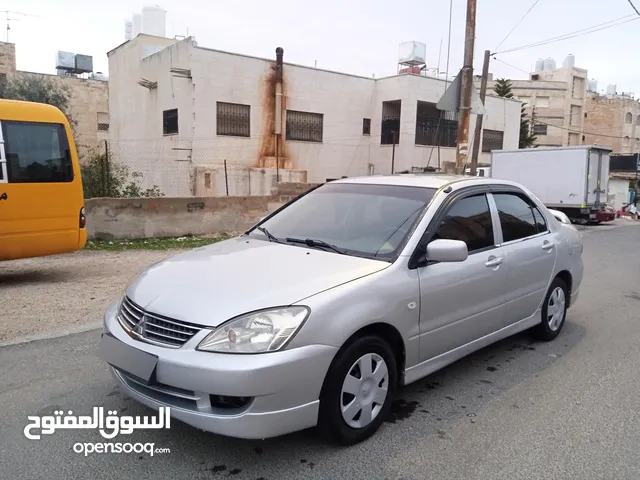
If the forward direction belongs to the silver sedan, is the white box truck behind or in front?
behind

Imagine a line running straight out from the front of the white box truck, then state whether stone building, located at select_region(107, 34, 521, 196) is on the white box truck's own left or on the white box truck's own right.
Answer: on the white box truck's own left

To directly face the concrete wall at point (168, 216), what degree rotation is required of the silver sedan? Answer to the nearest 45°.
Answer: approximately 90° to its right

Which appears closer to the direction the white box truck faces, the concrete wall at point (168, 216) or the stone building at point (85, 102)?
the stone building

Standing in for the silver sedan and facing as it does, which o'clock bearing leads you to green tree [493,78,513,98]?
The green tree is roughly at 5 o'clock from the silver sedan.

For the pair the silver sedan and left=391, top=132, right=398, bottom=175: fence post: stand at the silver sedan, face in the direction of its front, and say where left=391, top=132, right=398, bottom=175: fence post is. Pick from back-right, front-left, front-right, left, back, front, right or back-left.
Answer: back-right

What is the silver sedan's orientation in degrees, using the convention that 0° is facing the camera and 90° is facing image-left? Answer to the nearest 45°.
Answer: approximately 45°

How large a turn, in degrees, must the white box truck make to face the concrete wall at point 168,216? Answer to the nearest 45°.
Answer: approximately 90° to its left

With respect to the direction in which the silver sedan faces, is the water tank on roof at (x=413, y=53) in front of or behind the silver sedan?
behind

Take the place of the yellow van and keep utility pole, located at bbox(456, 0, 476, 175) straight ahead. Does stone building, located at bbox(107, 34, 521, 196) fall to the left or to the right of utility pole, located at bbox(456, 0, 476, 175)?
left

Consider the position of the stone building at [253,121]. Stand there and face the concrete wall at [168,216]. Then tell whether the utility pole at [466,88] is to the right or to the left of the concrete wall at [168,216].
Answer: left
